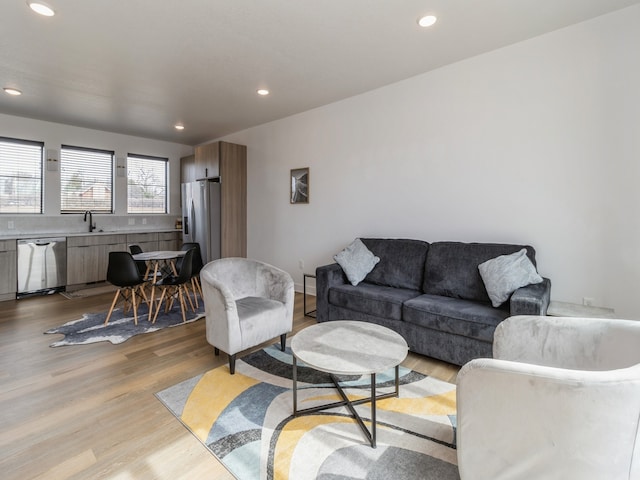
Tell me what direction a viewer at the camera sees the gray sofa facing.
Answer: facing the viewer and to the left of the viewer

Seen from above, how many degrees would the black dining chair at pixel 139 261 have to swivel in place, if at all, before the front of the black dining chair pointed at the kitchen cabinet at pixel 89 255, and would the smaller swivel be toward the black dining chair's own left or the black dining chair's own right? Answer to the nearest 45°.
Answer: approximately 180°

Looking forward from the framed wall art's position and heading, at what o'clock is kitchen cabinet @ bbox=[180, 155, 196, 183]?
The kitchen cabinet is roughly at 3 o'clock from the framed wall art.

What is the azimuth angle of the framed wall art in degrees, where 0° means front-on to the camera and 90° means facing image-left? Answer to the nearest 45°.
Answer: approximately 45°

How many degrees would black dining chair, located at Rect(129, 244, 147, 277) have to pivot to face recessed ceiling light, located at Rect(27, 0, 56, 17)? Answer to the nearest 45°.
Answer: approximately 45° to its right

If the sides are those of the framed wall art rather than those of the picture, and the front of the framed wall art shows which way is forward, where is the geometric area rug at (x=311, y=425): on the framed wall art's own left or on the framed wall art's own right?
on the framed wall art's own left

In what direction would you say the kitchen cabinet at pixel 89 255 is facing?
toward the camera

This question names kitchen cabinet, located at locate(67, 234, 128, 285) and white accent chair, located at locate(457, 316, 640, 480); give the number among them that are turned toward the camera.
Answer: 1

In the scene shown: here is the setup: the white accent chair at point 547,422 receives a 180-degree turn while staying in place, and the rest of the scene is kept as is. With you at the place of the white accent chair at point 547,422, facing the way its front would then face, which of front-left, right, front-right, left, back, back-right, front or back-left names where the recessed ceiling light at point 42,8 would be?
back-right

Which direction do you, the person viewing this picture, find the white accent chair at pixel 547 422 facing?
facing away from the viewer and to the left of the viewer

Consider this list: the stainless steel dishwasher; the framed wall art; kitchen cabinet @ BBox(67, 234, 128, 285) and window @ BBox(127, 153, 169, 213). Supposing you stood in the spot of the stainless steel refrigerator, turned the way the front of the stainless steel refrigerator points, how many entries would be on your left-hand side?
1

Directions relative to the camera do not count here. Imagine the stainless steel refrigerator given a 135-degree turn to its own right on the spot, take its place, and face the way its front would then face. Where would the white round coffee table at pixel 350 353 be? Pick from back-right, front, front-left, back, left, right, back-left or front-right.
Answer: back
